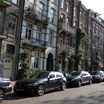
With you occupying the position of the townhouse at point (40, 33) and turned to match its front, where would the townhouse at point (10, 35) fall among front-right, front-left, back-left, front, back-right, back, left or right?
right

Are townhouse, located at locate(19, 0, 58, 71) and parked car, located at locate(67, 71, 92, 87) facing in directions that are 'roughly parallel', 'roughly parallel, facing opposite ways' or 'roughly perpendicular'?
roughly perpendicular

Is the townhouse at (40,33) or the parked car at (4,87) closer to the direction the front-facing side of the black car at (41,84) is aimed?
the parked car

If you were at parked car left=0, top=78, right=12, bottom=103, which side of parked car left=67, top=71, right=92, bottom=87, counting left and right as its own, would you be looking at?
front

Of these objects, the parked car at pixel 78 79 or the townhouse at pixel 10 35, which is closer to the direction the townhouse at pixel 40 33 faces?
the parked car

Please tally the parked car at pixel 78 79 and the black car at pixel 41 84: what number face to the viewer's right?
0

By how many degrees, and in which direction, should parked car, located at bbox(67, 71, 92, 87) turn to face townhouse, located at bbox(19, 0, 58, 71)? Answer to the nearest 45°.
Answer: approximately 90° to its right

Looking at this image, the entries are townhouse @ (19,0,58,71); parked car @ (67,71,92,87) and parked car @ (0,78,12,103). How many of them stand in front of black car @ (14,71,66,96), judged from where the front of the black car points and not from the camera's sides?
1

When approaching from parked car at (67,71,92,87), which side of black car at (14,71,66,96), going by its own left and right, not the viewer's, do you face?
back

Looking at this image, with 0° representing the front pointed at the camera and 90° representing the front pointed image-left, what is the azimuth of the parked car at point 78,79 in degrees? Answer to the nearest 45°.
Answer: approximately 45°

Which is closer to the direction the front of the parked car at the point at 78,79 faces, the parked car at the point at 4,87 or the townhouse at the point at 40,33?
the parked car

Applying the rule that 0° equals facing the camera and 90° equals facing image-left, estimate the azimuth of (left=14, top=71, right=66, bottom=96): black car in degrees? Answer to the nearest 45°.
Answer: approximately 45°

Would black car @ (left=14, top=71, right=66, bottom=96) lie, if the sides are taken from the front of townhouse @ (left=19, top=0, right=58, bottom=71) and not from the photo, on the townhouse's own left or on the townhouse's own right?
on the townhouse's own right
